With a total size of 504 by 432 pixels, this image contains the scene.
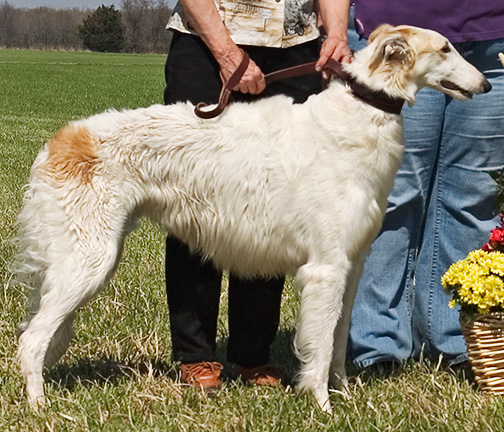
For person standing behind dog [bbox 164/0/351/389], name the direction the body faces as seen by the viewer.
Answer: toward the camera

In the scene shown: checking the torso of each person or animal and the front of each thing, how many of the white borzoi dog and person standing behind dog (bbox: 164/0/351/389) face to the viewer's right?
1

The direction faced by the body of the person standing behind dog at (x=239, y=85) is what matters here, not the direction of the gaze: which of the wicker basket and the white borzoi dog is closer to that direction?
the white borzoi dog

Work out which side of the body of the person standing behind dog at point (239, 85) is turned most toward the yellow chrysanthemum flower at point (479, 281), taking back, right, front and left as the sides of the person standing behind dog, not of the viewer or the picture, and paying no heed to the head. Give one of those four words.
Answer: left

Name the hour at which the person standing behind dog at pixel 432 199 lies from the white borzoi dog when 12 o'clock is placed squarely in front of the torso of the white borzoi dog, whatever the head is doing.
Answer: The person standing behind dog is roughly at 11 o'clock from the white borzoi dog.

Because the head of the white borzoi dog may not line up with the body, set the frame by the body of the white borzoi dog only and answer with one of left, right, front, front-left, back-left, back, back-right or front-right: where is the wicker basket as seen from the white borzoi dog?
front

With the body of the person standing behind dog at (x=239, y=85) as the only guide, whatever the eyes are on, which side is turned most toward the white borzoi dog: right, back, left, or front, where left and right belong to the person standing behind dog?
front

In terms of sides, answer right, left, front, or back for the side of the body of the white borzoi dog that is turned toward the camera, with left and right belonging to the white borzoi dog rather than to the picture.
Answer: right

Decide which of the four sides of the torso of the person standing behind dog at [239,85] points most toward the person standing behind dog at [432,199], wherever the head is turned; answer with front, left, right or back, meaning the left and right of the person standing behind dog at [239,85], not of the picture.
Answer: left

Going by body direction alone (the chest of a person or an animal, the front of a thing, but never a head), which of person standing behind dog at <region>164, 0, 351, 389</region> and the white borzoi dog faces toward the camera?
the person standing behind dog

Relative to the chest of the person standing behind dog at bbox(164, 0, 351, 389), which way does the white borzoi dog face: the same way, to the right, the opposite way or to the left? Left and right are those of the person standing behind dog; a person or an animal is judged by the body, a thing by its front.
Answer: to the left

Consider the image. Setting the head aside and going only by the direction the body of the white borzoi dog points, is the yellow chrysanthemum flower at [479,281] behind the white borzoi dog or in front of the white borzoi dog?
in front
